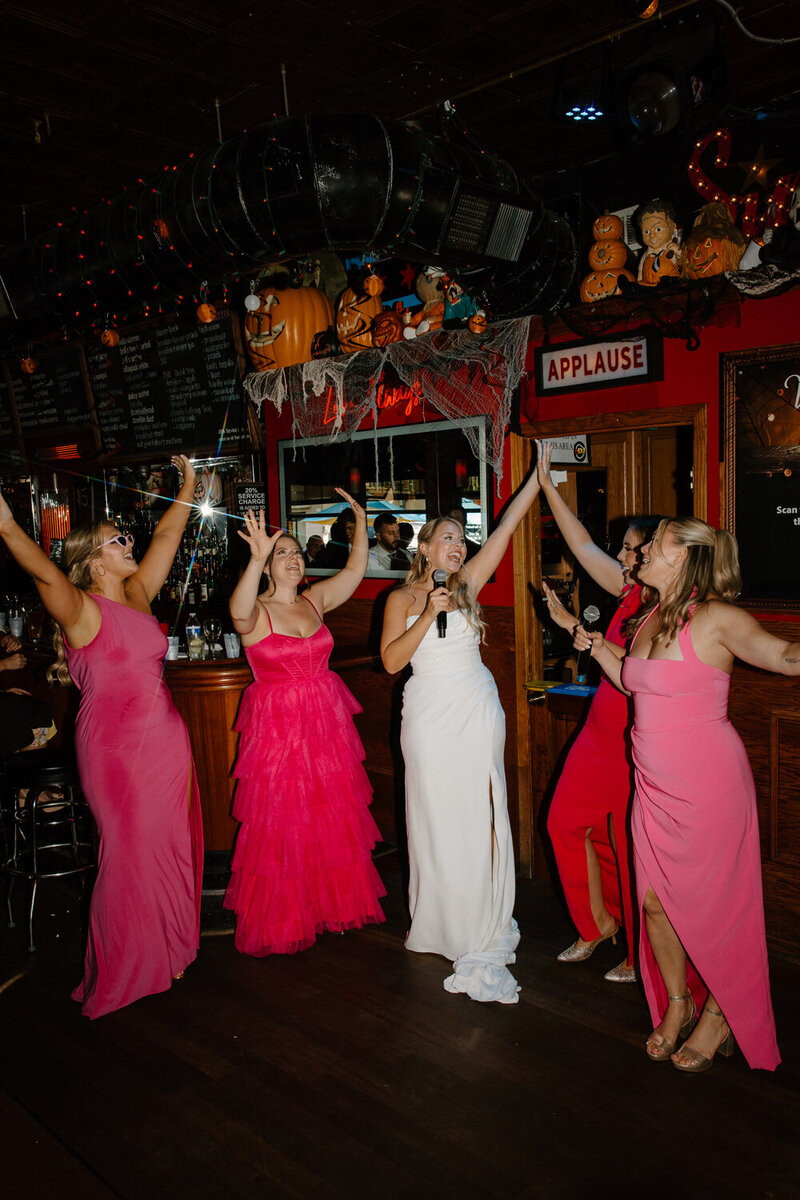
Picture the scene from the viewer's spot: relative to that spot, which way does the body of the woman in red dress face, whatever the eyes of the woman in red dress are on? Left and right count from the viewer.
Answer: facing to the left of the viewer

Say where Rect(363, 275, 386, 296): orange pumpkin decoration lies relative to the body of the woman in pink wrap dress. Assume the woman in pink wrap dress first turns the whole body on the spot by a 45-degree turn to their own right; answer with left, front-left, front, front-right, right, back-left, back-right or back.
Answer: front-right

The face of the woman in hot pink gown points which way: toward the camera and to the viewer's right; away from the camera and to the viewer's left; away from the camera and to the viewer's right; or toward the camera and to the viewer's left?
toward the camera and to the viewer's right

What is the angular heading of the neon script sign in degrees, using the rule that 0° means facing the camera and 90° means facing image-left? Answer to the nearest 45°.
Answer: approximately 0°

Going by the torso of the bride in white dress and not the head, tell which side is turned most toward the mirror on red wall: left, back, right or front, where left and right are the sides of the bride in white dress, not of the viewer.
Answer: back

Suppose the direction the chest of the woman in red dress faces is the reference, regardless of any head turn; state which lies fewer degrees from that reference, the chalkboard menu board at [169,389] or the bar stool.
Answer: the bar stool

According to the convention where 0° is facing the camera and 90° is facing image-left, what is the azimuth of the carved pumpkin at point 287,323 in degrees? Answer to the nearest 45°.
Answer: approximately 45°

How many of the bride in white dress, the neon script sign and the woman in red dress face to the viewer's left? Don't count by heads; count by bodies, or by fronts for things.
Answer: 1
